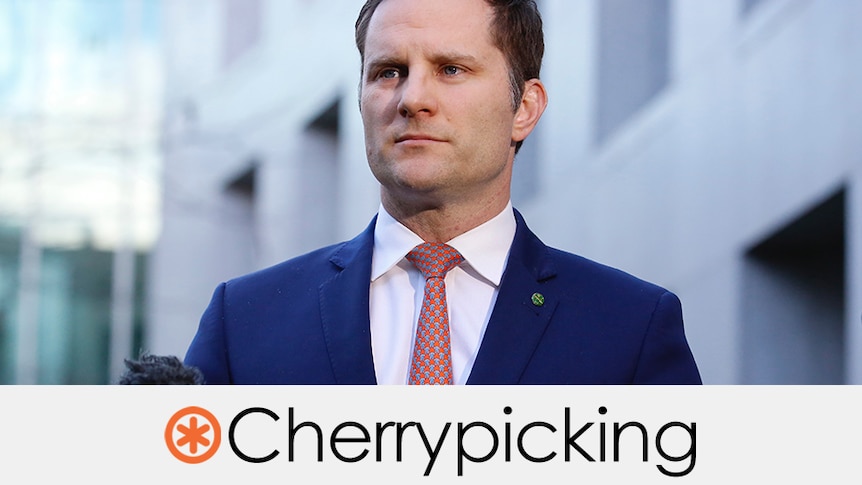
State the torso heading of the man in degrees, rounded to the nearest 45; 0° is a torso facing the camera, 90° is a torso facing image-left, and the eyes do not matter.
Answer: approximately 0°

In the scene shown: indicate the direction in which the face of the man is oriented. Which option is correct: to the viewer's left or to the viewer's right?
to the viewer's left
